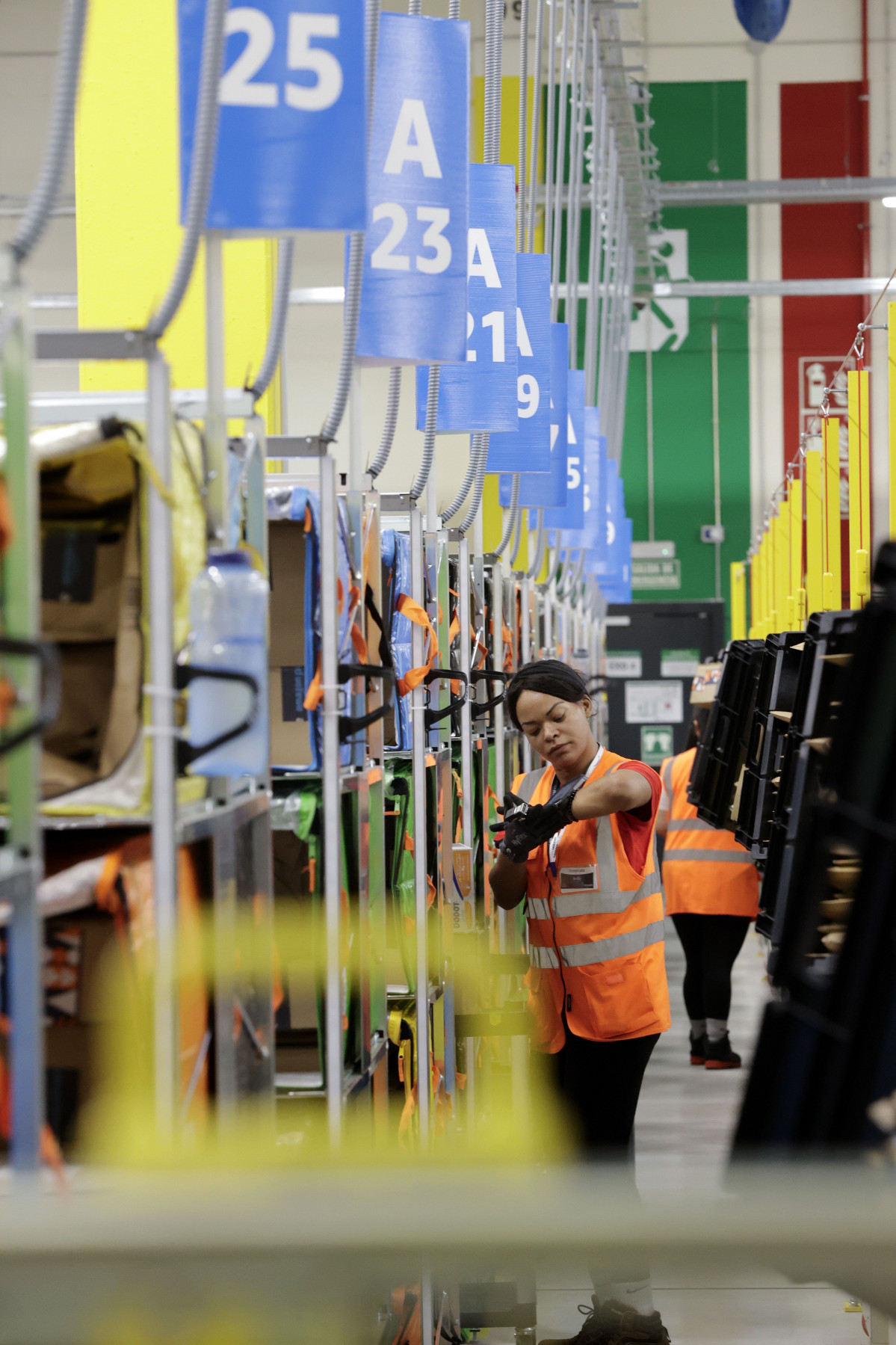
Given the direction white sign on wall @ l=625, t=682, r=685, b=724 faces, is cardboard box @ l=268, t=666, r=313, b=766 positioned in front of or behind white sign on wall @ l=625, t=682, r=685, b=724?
in front

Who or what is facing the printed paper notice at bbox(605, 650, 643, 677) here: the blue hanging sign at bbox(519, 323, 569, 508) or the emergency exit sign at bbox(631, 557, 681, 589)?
the emergency exit sign

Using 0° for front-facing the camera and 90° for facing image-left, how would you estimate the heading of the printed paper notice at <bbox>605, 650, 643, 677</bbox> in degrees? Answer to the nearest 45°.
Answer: approximately 0°

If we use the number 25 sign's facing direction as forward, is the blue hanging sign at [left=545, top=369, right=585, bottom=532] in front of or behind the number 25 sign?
behind

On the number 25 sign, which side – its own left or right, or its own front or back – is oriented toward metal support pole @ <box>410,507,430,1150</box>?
back

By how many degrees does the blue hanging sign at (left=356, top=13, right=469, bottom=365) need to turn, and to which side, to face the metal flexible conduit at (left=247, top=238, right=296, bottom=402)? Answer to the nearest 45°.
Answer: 0° — it already faces it

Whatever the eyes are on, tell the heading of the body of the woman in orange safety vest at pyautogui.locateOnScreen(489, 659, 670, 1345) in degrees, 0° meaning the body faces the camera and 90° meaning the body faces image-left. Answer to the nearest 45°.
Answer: approximately 45°

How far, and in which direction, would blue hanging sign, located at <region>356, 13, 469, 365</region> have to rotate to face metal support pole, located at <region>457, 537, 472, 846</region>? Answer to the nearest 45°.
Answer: approximately 180°

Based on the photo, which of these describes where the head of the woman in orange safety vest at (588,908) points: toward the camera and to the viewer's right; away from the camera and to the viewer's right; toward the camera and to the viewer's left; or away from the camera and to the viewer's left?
toward the camera and to the viewer's left

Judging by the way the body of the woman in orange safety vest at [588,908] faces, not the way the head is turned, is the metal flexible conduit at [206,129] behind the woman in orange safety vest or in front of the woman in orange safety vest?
in front
